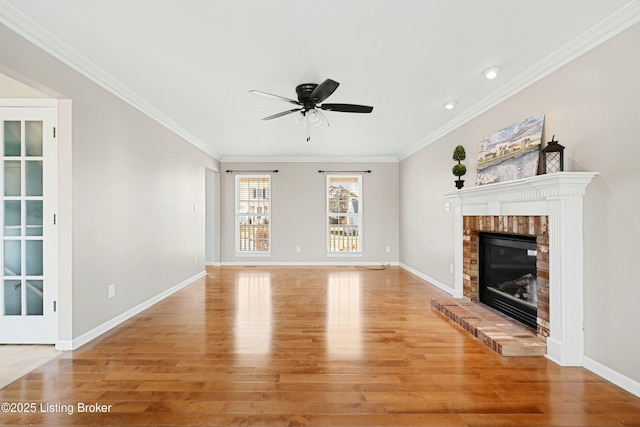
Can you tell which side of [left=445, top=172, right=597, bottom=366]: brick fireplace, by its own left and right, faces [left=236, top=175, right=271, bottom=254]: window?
right

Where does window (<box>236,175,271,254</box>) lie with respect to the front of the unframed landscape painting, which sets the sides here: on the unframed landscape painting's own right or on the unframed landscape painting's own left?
on the unframed landscape painting's own right

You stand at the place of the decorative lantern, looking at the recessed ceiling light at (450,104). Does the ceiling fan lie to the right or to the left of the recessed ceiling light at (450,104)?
left

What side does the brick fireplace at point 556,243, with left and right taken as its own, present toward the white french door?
front

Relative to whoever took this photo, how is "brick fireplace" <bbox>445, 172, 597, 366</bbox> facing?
facing the viewer and to the left of the viewer

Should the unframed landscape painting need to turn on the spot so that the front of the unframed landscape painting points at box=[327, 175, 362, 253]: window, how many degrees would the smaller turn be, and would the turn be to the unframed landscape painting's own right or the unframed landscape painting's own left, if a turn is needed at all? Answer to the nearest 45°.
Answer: approximately 90° to the unframed landscape painting's own right
